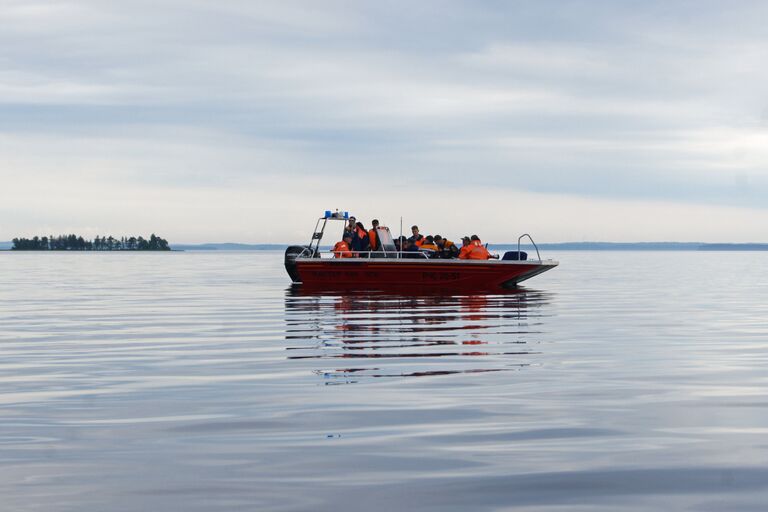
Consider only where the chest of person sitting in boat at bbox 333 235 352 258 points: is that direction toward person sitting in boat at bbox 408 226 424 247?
yes

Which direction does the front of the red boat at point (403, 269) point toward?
to the viewer's right

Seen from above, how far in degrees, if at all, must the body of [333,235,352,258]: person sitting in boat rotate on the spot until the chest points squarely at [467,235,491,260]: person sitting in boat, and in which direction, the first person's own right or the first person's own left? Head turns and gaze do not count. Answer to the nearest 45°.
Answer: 0° — they already face them

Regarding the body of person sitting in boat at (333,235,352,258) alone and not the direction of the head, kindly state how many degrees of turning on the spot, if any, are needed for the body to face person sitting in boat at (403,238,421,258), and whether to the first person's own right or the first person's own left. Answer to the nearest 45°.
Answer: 0° — they already face them

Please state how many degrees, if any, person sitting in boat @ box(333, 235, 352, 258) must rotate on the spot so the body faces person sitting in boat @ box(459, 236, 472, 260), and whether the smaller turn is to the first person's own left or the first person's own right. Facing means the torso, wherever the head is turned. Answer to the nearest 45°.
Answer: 0° — they already face them

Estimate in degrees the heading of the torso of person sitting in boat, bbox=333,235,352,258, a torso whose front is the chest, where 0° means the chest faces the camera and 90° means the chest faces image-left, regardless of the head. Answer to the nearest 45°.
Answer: approximately 270°
